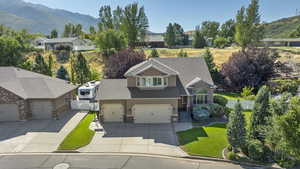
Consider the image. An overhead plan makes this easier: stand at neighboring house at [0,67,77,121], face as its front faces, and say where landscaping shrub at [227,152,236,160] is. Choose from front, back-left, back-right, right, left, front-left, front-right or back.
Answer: front-left

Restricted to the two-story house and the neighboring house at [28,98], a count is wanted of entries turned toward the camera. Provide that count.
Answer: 2

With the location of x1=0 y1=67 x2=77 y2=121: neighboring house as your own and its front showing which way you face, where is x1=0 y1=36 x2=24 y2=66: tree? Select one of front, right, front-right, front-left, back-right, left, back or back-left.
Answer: back

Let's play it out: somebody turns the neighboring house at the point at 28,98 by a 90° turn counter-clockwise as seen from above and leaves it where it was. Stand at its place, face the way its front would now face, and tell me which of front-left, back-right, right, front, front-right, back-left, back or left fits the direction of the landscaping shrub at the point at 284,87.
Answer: front

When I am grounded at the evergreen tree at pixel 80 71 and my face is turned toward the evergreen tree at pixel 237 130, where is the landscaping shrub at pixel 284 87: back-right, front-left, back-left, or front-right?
front-left

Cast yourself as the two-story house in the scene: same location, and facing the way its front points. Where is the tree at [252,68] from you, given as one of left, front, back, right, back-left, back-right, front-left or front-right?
back-left

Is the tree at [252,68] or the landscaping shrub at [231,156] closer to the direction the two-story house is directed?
the landscaping shrub

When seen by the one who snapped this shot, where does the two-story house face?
facing the viewer

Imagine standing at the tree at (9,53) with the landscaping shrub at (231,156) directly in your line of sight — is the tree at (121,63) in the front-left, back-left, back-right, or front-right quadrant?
front-left

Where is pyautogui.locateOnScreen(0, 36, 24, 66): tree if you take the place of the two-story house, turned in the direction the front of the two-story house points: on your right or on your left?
on your right

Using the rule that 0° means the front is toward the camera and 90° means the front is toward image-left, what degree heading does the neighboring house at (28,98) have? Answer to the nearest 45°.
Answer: approximately 0°

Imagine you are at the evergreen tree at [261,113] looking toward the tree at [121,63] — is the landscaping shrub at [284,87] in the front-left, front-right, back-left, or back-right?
front-right

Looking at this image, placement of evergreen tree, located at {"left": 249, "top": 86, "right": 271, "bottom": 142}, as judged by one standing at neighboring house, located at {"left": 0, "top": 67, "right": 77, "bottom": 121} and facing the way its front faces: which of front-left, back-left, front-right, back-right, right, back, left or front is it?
front-left

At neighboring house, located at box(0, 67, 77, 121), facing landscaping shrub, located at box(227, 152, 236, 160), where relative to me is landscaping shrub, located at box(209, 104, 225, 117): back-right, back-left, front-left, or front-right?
front-left
